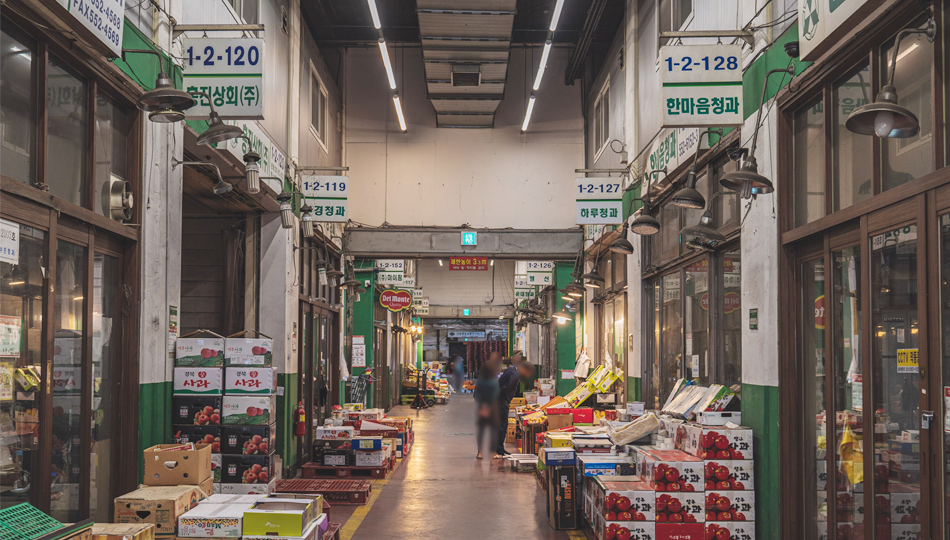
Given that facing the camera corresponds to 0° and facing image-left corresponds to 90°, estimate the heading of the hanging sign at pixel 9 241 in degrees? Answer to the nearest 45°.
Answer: approximately 315°

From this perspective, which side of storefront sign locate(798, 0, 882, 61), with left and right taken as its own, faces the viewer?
left

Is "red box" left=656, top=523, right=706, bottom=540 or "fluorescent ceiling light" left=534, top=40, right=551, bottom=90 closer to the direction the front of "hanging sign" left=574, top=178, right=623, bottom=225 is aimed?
the red box

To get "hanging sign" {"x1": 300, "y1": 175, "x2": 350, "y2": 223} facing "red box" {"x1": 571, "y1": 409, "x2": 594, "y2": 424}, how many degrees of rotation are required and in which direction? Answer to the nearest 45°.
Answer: approximately 90° to its left
